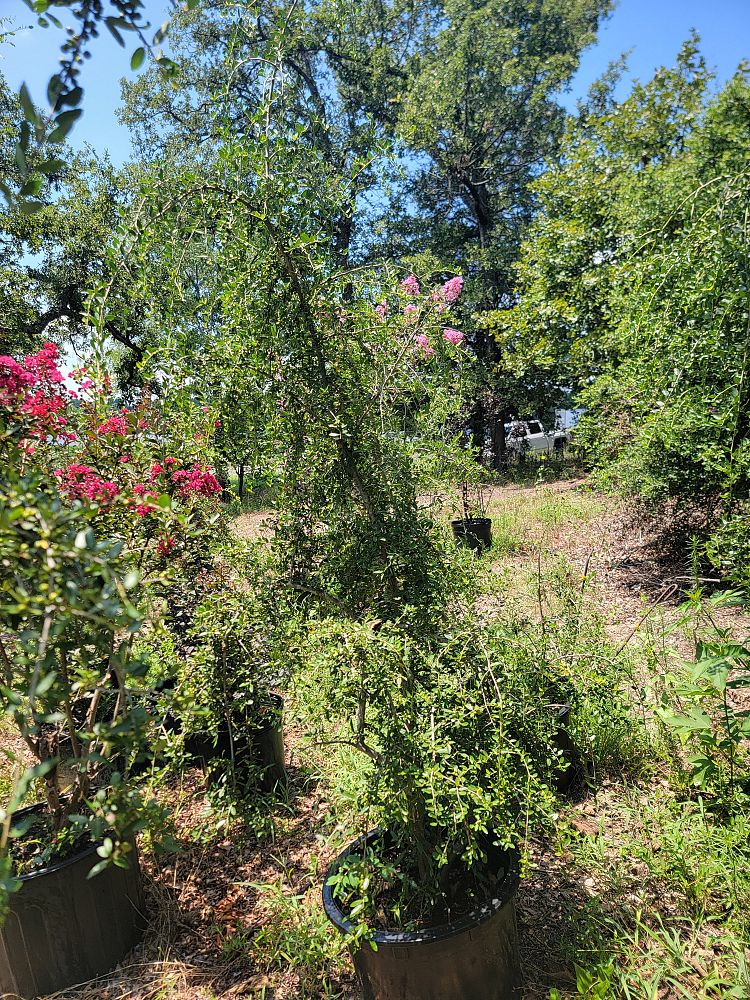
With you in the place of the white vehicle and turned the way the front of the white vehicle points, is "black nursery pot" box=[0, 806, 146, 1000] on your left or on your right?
on your right

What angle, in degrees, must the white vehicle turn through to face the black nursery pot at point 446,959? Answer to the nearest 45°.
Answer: approximately 90° to its right

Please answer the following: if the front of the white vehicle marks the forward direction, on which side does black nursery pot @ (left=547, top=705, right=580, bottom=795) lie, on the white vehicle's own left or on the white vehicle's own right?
on the white vehicle's own right

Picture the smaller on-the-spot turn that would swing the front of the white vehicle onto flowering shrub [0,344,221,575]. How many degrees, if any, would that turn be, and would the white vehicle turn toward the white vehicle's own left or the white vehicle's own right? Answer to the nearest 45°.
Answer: approximately 45° to the white vehicle's own left
